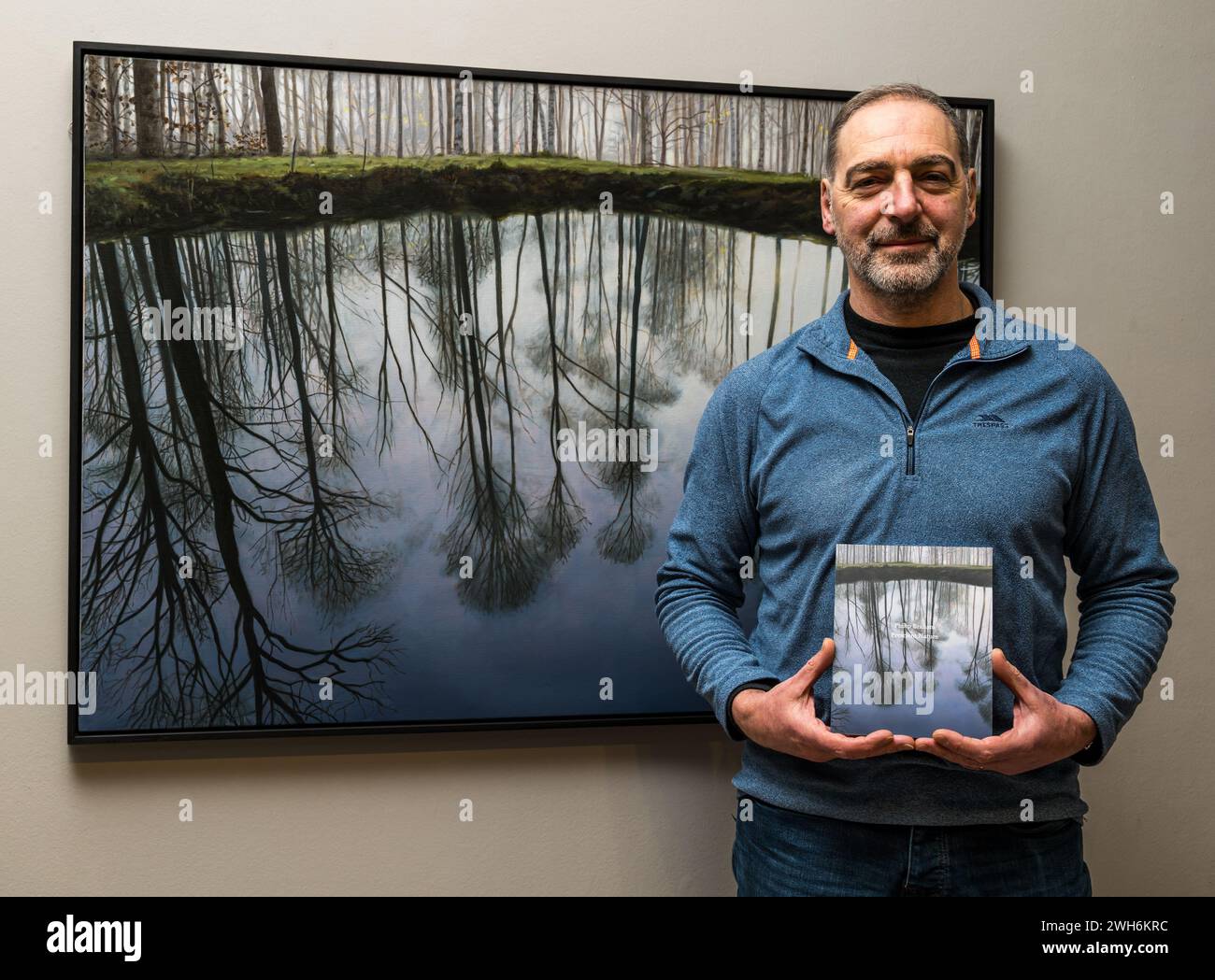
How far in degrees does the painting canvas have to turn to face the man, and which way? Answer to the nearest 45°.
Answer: approximately 45° to its left

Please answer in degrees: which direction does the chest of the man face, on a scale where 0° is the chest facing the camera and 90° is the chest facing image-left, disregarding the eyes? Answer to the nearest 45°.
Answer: approximately 0°

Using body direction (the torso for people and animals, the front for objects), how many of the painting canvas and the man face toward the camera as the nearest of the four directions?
2

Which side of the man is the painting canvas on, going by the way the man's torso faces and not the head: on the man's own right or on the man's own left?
on the man's own right
